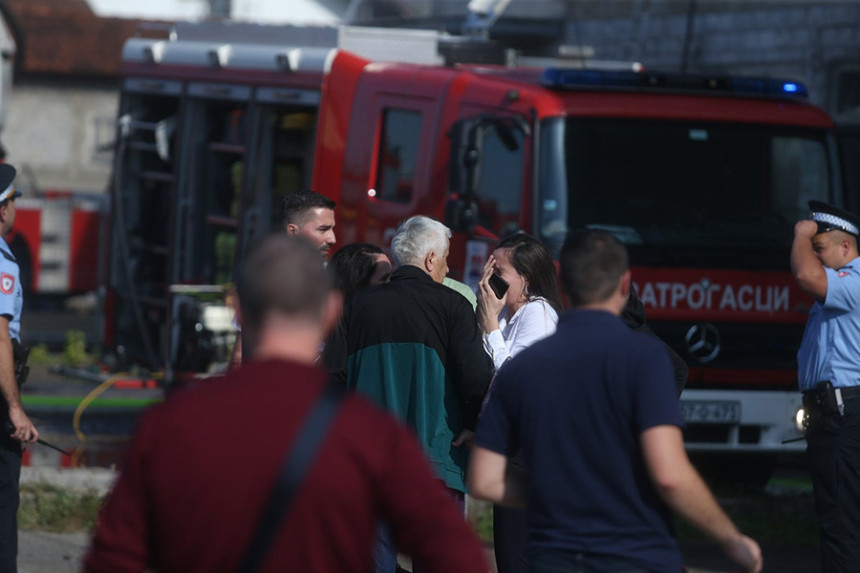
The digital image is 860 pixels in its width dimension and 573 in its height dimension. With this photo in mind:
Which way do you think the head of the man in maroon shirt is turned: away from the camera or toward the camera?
away from the camera

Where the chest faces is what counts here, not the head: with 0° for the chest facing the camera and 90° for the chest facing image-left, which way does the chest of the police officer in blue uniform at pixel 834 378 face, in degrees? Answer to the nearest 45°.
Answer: approximately 90°

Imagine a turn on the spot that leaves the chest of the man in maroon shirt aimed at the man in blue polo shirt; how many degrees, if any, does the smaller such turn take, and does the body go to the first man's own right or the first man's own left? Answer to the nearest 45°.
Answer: approximately 45° to the first man's own right

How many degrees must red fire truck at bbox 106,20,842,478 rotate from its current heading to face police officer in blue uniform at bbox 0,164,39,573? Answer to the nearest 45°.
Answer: approximately 90° to its right

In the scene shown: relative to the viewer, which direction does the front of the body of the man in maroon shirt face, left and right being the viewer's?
facing away from the viewer

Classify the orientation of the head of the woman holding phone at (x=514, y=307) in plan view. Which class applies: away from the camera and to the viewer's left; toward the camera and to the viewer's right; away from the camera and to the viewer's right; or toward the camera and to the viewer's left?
toward the camera and to the viewer's left

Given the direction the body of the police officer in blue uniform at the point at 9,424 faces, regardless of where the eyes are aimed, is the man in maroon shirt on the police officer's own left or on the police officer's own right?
on the police officer's own right

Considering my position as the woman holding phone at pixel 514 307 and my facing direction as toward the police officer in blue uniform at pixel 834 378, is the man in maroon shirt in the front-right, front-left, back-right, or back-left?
back-right

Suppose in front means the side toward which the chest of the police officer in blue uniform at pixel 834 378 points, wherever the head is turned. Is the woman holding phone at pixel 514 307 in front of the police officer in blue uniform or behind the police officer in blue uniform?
in front

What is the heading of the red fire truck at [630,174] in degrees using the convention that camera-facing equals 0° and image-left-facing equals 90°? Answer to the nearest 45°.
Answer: approximately 315°

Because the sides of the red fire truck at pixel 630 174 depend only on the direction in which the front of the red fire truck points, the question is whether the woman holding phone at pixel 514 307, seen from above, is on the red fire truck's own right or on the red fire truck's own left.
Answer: on the red fire truck's own right
